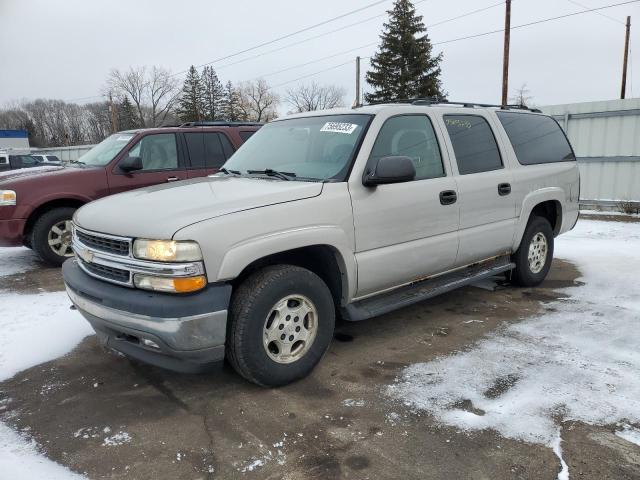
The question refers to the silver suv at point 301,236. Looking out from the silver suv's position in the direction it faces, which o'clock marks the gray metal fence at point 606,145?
The gray metal fence is roughly at 6 o'clock from the silver suv.

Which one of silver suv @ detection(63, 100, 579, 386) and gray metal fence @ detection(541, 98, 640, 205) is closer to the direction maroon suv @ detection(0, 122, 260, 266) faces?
the silver suv

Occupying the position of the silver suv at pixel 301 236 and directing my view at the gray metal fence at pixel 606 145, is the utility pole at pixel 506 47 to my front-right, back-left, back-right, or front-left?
front-left

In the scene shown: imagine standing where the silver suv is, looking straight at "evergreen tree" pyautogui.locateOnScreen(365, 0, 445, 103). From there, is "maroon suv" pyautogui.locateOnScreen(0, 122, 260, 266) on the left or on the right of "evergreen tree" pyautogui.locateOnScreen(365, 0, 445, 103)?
left

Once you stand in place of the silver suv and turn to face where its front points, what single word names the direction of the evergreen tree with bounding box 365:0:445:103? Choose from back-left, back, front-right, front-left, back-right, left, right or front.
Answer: back-right

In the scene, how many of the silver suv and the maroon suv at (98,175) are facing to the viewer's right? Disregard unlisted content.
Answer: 0

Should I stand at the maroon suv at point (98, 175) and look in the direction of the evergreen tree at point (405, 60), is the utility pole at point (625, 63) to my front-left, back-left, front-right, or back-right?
front-right

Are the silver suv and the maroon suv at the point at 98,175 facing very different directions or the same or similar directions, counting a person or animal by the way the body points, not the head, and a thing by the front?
same or similar directions

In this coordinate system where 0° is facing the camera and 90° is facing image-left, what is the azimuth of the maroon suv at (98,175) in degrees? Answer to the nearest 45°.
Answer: approximately 45°

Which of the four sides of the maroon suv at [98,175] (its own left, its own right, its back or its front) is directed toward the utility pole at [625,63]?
back

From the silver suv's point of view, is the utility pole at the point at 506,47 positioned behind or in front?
behind

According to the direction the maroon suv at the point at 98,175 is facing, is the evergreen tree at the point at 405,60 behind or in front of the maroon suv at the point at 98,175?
behind
